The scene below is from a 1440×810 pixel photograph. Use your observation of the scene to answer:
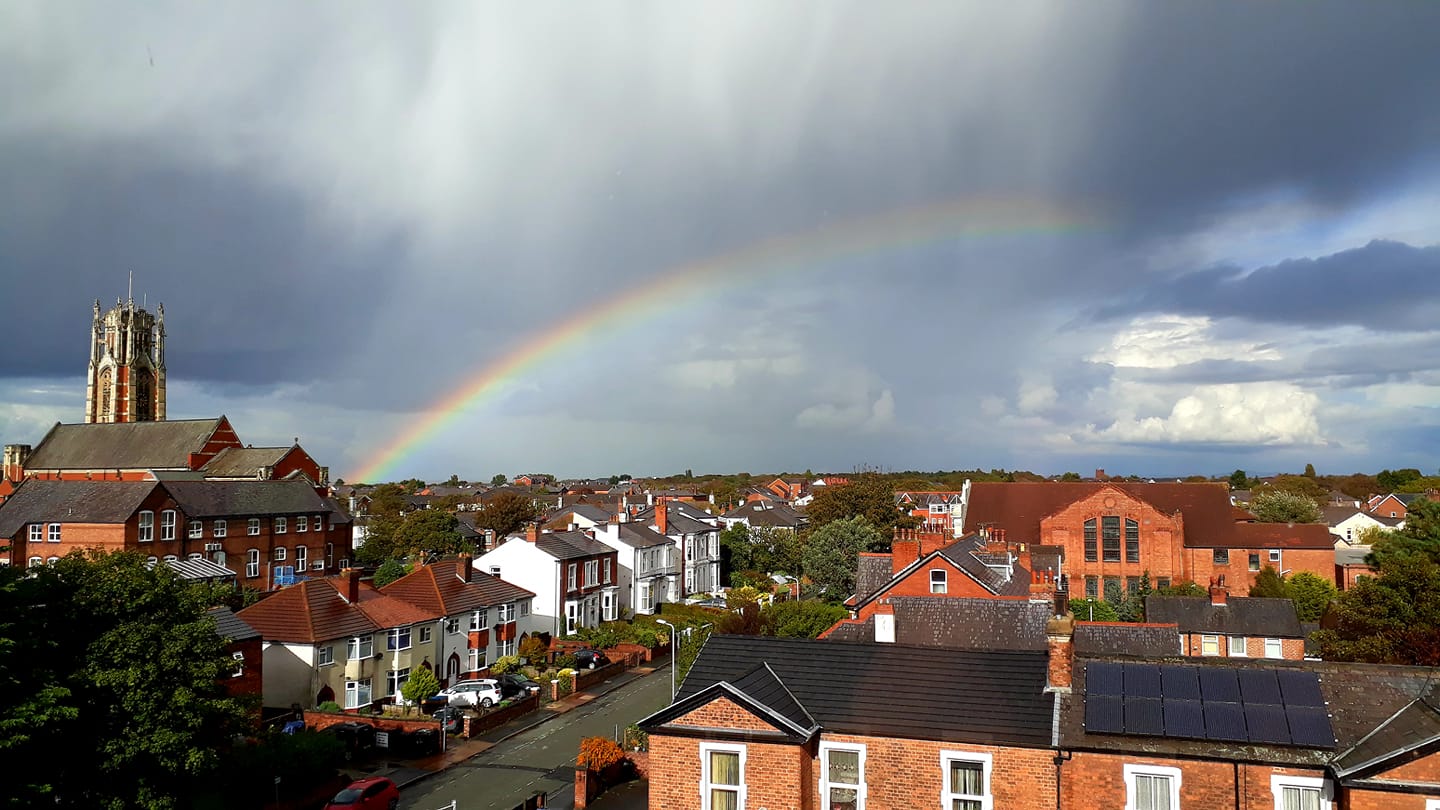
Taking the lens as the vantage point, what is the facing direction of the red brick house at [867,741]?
facing the viewer

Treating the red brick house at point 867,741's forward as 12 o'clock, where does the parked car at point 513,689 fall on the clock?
The parked car is roughly at 5 o'clock from the red brick house.

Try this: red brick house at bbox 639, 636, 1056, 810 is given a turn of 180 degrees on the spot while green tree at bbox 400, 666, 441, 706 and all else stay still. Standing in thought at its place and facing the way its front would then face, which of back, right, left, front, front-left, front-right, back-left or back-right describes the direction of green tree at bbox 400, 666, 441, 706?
front-left

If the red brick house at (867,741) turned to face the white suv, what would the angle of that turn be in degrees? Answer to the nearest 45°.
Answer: approximately 135° to its right

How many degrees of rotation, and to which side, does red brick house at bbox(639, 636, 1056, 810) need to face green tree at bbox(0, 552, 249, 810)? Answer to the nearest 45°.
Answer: approximately 90° to its right
